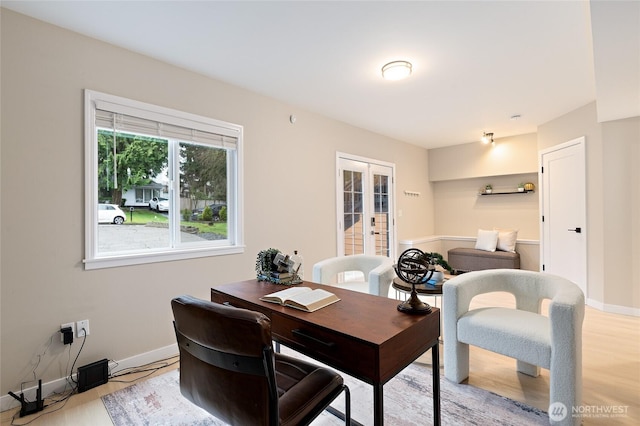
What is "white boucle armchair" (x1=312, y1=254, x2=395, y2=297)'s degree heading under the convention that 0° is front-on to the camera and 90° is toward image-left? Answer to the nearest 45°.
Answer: approximately 45°

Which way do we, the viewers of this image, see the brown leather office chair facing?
facing away from the viewer and to the right of the viewer

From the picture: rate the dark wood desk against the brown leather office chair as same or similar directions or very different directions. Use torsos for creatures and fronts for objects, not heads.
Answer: very different directions

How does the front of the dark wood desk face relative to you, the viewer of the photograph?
facing the viewer and to the left of the viewer

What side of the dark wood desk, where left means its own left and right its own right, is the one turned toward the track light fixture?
back

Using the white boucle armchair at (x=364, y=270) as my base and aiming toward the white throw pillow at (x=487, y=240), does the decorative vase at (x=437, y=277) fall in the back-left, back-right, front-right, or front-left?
front-right

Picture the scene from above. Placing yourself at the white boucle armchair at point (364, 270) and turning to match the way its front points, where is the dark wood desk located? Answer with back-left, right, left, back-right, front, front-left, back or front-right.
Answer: front-left

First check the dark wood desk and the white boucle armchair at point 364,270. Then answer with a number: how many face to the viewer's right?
0

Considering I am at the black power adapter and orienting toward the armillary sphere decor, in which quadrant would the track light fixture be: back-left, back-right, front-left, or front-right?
front-left

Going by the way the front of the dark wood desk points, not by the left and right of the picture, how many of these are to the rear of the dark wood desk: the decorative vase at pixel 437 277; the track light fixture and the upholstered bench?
3

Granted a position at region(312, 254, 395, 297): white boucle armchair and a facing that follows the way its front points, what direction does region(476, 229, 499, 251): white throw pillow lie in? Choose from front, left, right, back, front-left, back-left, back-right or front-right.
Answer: back

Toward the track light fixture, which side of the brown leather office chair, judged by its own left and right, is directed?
front

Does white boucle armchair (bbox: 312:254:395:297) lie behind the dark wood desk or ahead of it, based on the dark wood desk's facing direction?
behind

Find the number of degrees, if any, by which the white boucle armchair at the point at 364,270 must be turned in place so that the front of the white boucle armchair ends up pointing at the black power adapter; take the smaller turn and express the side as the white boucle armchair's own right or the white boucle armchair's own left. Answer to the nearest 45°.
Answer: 0° — it already faces it

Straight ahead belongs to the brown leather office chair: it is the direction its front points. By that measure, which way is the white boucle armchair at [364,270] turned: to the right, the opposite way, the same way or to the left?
the opposite way

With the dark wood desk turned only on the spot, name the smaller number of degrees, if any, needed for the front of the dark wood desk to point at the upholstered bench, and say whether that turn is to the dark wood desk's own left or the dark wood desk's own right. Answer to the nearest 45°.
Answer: approximately 180°
